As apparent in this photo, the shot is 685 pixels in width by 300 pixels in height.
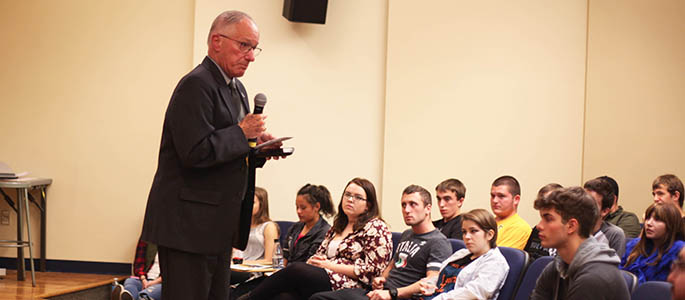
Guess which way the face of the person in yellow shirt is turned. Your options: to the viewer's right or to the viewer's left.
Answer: to the viewer's left

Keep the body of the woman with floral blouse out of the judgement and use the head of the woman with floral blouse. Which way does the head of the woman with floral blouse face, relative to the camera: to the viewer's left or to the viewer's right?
to the viewer's left

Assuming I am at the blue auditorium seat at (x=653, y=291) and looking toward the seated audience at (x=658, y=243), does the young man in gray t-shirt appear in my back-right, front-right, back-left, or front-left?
front-left

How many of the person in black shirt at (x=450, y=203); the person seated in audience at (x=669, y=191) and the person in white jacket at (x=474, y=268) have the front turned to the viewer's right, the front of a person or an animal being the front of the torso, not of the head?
0

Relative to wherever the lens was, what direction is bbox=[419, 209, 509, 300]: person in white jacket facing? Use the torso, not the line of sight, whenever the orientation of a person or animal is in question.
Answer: facing the viewer and to the left of the viewer

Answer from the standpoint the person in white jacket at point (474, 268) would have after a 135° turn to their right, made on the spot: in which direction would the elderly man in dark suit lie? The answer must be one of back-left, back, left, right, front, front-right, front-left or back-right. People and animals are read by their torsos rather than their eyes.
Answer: back-left

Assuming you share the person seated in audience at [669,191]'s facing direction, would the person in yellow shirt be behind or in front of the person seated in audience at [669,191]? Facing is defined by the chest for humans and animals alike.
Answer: in front

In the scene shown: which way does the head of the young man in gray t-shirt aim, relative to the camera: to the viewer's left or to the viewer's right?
to the viewer's left

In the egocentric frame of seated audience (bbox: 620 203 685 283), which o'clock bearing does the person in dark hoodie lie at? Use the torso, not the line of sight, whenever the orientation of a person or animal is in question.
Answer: The person in dark hoodie is roughly at 11 o'clock from the seated audience.

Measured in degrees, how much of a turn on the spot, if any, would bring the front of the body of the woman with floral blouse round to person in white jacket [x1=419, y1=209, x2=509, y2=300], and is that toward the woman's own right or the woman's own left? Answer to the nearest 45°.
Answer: approximately 90° to the woman's own left

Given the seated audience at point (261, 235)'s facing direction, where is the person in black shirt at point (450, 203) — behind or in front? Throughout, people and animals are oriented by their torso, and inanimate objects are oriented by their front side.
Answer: behind
